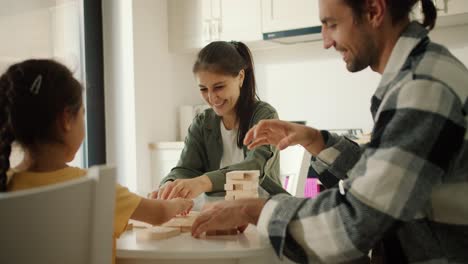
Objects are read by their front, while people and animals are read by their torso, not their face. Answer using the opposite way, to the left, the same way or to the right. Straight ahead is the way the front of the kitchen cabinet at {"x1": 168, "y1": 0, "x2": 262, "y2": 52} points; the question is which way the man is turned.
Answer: to the right

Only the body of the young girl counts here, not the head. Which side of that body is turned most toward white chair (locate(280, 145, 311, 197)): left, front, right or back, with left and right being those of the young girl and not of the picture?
front

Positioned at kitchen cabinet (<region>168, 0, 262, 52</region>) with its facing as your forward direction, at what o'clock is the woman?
The woman is roughly at 12 o'clock from the kitchen cabinet.

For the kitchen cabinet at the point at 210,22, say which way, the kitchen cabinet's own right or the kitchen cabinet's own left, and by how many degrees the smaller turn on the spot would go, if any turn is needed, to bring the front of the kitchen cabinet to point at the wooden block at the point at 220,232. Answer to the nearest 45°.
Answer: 0° — it already faces it

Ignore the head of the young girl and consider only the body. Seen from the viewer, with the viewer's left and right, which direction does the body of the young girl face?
facing away from the viewer and to the right of the viewer

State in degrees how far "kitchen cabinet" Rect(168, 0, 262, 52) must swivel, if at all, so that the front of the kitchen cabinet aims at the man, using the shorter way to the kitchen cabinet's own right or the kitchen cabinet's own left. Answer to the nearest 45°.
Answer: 0° — it already faces them

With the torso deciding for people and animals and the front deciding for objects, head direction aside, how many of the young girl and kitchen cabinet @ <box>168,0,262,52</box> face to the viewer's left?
0

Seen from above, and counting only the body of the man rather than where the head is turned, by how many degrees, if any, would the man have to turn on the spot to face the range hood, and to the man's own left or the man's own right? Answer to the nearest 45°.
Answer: approximately 90° to the man's own right

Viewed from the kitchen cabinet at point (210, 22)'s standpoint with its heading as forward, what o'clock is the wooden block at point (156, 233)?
The wooden block is roughly at 12 o'clock from the kitchen cabinet.

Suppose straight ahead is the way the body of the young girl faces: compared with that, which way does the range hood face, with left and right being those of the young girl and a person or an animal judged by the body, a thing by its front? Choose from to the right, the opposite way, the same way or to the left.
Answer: the opposite way

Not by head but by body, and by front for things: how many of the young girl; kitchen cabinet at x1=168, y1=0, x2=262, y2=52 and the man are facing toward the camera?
1

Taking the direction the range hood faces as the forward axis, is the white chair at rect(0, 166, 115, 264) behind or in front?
in front

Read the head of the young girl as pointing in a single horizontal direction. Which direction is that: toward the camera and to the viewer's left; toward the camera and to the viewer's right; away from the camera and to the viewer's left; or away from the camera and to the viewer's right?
away from the camera and to the viewer's right

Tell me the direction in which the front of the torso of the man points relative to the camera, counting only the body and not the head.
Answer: to the viewer's left
